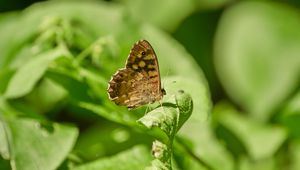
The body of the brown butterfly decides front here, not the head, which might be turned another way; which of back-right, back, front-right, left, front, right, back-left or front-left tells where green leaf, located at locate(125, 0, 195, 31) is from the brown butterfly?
left

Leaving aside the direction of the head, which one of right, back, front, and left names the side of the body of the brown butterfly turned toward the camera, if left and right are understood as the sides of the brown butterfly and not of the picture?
right

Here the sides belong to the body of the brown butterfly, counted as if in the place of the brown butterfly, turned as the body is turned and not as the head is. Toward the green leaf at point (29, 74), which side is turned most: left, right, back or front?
back

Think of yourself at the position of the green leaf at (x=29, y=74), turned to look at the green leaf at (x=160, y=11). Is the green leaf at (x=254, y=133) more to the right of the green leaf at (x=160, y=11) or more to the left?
right

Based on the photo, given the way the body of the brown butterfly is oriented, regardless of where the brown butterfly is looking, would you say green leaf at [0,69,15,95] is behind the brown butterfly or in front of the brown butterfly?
behind
